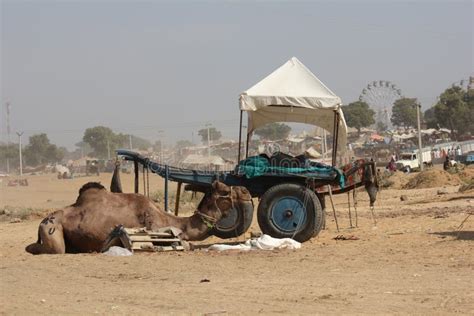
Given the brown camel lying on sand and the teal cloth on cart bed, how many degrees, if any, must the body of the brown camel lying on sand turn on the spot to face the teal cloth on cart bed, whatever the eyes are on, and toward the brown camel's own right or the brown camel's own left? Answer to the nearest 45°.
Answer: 0° — it already faces it

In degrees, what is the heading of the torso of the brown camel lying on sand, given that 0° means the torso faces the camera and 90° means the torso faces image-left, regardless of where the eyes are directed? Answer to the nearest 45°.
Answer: approximately 270°

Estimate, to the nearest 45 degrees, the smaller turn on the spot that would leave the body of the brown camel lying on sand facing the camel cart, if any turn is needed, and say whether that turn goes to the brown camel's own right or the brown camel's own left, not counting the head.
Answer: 0° — it already faces it

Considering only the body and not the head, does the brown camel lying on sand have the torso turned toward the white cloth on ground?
yes
